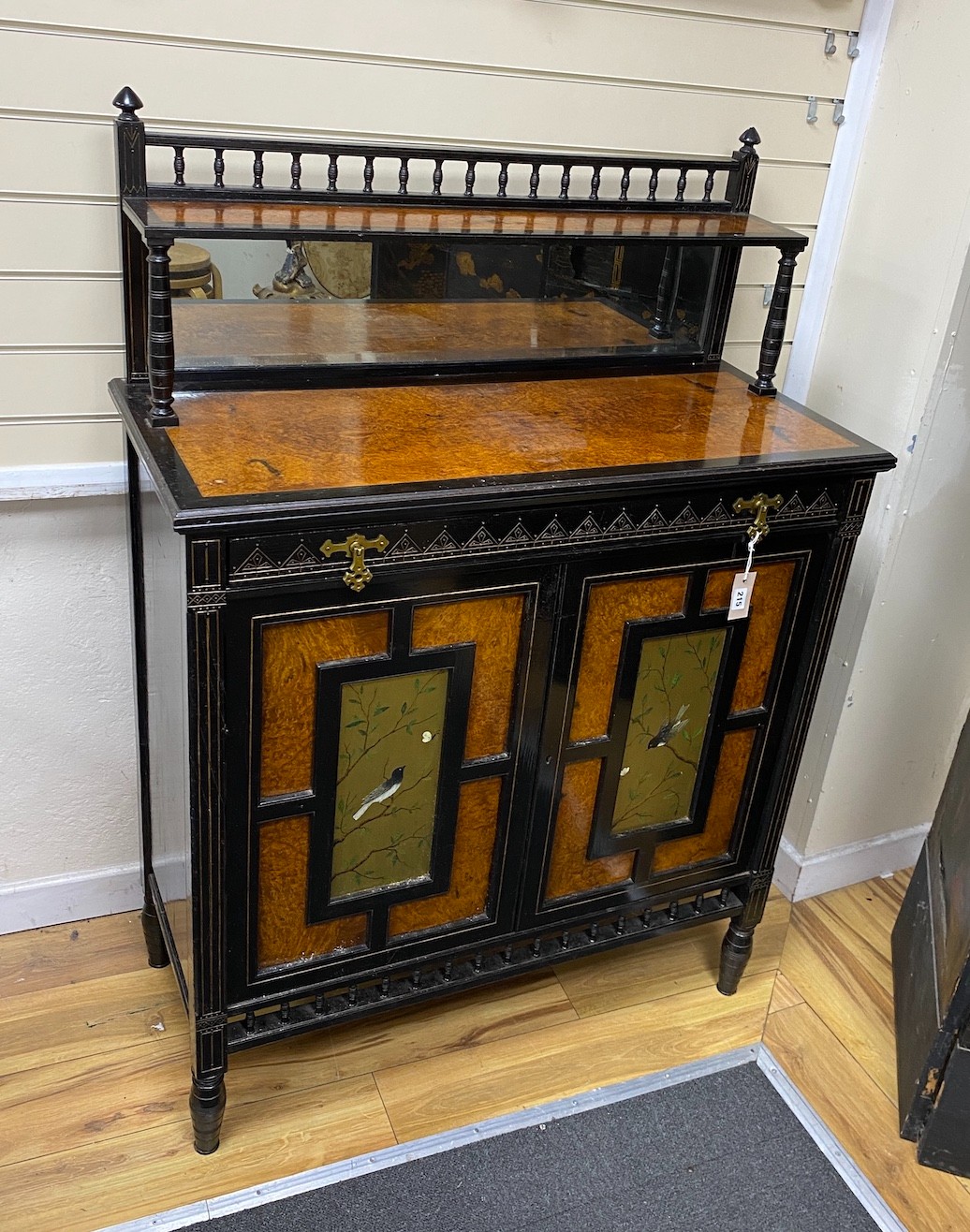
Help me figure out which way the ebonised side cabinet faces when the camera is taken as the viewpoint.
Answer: facing the viewer and to the right of the viewer
